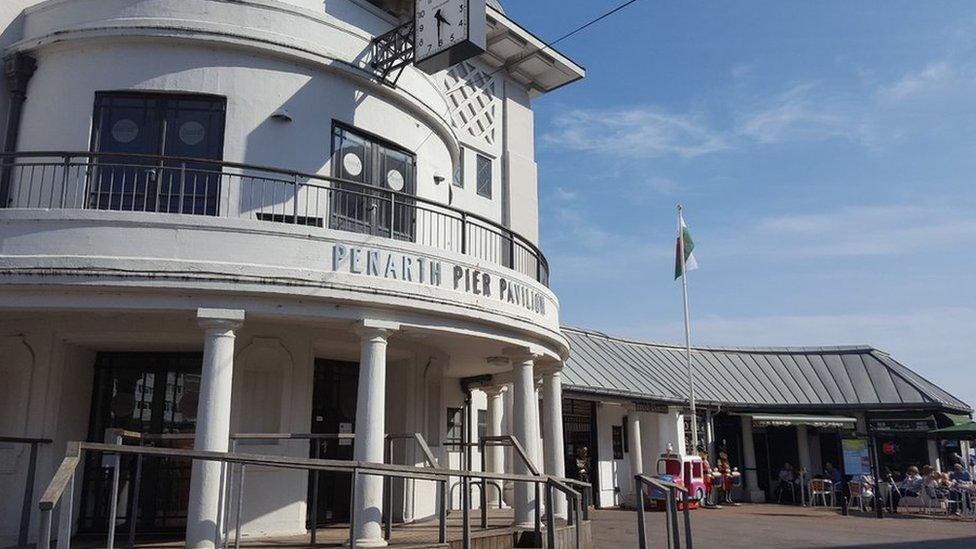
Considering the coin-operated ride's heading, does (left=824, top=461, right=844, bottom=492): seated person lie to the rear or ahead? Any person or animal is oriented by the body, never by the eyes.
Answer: to the rear

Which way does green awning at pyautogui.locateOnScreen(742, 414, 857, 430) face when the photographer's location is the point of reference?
facing the viewer

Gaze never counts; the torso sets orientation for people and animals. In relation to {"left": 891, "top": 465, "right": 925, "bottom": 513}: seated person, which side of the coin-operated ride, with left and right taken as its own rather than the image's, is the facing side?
back

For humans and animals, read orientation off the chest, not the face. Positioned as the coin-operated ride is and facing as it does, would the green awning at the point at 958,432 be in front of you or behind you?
behind

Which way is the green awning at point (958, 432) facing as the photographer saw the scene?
facing the viewer and to the left of the viewer

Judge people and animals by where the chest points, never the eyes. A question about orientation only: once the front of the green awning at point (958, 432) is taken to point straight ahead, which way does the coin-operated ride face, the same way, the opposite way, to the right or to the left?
the same way

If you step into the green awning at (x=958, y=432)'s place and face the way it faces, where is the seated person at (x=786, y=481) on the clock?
The seated person is roughly at 2 o'clock from the green awning.

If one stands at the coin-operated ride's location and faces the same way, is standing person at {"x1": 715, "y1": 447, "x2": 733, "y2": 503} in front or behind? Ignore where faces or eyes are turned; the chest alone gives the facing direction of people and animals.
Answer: behind

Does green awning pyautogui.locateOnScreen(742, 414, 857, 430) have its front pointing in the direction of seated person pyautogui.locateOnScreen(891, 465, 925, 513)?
no

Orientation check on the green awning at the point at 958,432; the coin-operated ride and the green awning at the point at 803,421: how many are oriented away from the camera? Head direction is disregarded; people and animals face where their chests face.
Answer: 0

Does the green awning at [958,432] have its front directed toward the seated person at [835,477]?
no

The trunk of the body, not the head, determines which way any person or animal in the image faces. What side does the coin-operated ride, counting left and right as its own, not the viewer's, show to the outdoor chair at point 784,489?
back

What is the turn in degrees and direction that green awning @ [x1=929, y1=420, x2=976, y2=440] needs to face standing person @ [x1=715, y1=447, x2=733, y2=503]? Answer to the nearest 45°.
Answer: approximately 45° to its right

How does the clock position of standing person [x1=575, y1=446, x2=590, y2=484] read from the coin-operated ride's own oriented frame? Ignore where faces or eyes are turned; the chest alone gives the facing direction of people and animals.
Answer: The standing person is roughly at 1 o'clock from the coin-operated ride.

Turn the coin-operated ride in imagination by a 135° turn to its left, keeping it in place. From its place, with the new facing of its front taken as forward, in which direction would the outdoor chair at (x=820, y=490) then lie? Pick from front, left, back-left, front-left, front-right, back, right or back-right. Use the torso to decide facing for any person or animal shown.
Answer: front-left

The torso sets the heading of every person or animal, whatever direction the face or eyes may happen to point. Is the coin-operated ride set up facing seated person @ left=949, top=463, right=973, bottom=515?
no

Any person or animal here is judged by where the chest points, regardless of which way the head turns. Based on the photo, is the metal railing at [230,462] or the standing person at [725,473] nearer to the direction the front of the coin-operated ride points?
the metal railing

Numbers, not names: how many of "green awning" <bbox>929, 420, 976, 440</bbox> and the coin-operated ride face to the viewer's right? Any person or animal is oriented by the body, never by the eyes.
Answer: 0
